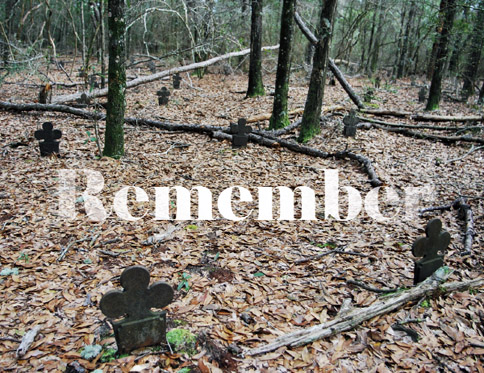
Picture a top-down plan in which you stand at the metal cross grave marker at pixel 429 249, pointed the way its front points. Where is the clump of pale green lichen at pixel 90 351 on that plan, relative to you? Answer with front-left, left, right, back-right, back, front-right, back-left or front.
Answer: right

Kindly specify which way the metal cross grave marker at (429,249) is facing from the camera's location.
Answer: facing the viewer and to the right of the viewer

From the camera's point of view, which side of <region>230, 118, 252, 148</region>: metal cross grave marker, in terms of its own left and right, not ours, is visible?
front

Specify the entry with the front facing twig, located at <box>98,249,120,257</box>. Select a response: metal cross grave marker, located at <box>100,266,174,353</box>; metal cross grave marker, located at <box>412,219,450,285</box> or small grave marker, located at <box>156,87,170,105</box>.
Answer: the small grave marker

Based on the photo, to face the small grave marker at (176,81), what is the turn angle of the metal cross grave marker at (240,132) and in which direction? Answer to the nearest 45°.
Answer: approximately 180°

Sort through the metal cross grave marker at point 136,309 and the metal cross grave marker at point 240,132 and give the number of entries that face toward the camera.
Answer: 2

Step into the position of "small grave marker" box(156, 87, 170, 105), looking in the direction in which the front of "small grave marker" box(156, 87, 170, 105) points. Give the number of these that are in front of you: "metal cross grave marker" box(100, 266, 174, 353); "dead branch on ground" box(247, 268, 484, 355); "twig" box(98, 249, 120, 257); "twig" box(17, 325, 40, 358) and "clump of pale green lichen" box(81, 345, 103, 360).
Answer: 5

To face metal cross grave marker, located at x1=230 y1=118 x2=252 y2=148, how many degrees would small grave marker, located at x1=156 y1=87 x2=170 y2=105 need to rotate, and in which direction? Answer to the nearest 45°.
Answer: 0° — it already faces it

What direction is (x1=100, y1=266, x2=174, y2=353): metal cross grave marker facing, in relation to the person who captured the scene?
facing the viewer

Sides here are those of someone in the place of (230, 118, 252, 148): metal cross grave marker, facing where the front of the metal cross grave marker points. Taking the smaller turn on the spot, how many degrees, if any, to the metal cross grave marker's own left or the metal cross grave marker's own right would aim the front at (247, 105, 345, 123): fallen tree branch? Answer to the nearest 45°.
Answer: approximately 135° to the metal cross grave marker's own left

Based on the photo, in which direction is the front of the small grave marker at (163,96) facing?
toward the camera

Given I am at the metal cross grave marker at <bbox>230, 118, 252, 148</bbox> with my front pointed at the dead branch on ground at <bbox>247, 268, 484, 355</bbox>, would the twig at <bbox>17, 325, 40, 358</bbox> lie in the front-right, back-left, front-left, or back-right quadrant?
front-right

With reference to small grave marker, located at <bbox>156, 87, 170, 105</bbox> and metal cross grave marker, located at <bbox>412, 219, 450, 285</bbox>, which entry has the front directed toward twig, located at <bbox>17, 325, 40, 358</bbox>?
the small grave marker
